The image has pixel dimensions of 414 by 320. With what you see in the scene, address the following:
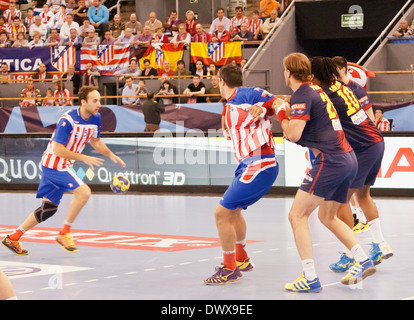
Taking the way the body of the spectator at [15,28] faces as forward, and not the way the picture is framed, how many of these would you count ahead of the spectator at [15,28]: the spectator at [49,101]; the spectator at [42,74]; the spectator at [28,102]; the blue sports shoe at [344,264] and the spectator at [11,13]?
4

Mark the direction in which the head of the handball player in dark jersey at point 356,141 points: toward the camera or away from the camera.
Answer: away from the camera

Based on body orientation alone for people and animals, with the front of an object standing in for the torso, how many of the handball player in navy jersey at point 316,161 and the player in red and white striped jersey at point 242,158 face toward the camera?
0

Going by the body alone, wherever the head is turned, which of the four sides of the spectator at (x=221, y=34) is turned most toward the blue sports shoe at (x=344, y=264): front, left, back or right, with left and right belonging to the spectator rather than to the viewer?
front

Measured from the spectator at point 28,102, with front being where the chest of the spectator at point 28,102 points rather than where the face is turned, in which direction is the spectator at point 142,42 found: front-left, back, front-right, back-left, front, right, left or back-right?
left

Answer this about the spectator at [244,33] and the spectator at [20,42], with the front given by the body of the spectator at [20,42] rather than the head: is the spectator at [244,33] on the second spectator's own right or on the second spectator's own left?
on the second spectator's own left

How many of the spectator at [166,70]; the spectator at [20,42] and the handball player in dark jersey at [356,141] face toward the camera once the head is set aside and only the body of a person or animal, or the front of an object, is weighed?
2

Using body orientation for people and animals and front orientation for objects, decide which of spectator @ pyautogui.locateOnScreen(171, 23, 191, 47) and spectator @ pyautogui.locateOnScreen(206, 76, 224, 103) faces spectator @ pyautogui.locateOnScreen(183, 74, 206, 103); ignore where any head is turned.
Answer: spectator @ pyautogui.locateOnScreen(171, 23, 191, 47)

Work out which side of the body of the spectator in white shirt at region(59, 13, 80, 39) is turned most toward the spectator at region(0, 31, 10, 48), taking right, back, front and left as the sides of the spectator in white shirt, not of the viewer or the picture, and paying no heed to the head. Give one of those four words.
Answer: right

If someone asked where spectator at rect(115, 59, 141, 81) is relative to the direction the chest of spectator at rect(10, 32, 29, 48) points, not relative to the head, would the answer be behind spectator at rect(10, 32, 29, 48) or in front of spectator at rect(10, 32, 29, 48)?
in front
